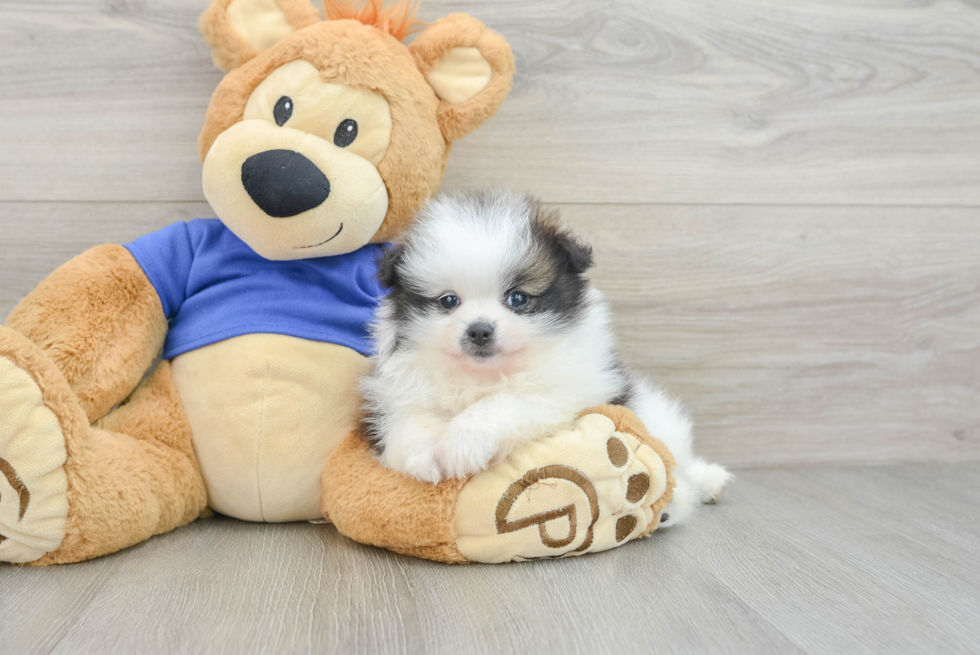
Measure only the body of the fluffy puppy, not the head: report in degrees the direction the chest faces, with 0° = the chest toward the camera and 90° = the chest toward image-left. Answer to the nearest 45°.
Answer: approximately 45°

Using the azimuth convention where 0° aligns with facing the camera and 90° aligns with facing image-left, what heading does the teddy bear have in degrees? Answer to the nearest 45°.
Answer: approximately 0°
